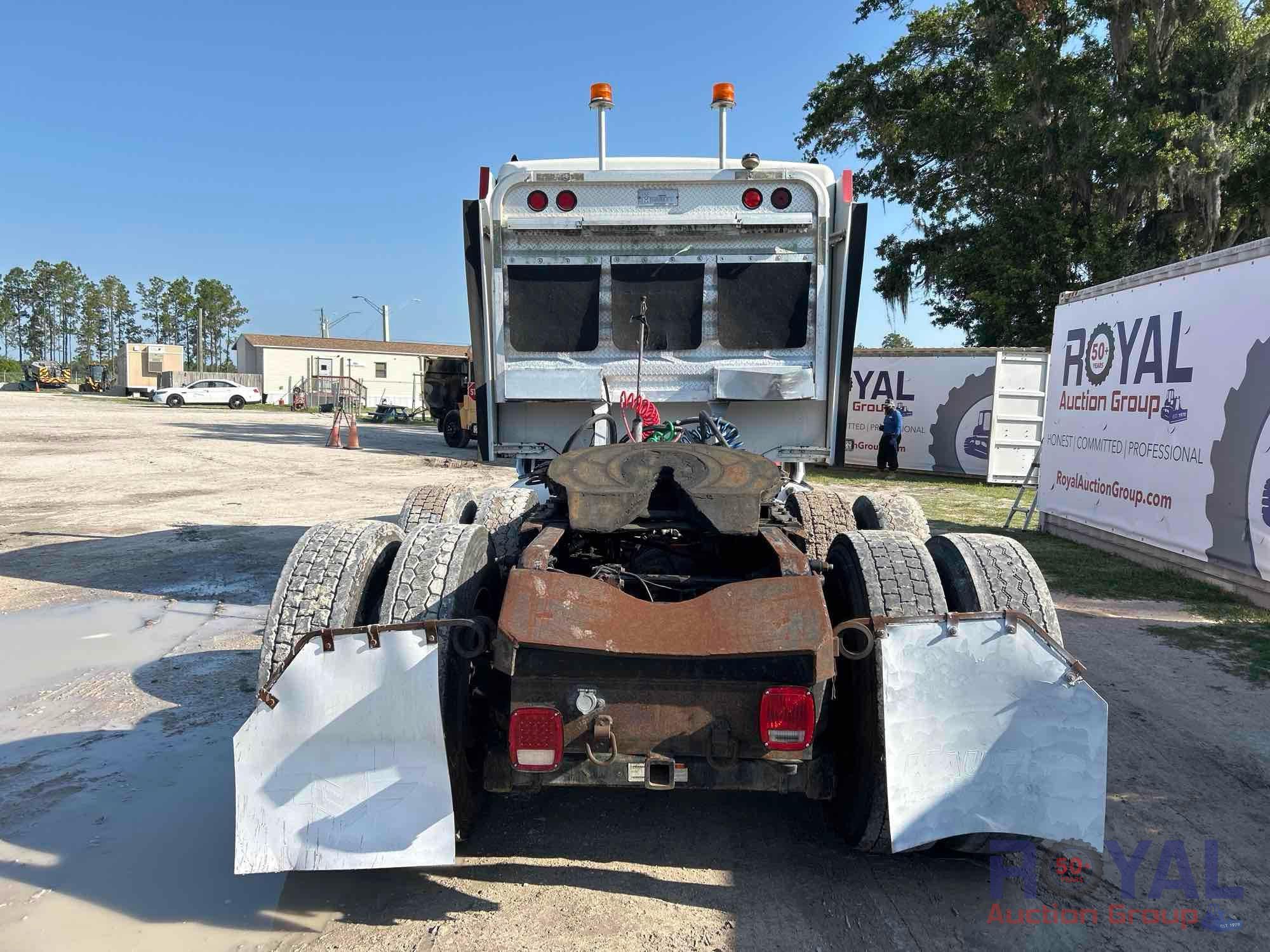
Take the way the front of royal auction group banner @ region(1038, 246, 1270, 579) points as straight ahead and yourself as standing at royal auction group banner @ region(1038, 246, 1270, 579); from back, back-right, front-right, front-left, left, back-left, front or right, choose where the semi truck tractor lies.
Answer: front-left

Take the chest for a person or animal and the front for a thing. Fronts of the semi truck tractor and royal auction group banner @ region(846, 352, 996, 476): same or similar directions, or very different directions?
very different directions

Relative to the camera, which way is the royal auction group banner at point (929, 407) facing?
toward the camera

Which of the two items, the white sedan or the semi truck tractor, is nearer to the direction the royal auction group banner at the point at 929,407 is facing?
the semi truck tractor

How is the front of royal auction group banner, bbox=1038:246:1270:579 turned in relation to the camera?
facing the viewer and to the left of the viewer

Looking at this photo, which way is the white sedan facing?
to the viewer's left

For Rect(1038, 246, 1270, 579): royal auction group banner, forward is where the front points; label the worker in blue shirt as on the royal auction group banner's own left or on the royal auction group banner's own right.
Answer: on the royal auction group banner's own right

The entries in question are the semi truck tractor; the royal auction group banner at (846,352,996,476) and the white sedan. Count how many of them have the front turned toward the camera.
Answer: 1

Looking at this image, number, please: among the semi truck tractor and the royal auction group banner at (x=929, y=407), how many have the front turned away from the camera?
1

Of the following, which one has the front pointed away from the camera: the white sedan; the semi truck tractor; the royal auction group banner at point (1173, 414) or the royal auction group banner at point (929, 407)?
the semi truck tractor

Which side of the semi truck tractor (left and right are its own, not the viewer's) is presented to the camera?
back

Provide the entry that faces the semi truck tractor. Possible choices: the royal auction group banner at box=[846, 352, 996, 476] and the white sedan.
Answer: the royal auction group banner
